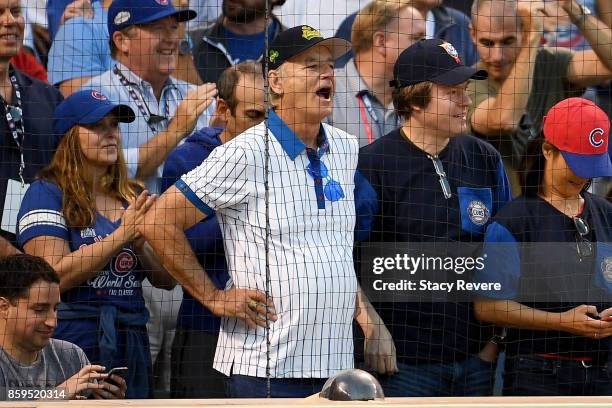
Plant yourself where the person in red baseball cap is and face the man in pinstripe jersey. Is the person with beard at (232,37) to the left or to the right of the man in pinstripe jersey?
right

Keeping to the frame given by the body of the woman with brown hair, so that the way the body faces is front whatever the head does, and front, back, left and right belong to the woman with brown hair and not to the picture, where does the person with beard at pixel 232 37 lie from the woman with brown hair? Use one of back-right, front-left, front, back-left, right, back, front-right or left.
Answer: left

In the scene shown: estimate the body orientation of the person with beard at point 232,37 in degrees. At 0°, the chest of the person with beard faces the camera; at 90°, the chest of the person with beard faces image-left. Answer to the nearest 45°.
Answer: approximately 0°

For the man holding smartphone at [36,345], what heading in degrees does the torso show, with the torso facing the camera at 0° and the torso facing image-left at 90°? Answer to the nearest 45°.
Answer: approximately 315°

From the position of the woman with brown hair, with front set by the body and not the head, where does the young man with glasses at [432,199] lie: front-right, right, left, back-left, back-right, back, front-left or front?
front-left

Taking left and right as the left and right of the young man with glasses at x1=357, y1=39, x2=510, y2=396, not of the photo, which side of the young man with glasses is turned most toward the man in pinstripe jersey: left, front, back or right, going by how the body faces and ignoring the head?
right

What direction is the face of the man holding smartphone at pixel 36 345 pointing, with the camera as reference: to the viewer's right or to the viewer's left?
to the viewer's right

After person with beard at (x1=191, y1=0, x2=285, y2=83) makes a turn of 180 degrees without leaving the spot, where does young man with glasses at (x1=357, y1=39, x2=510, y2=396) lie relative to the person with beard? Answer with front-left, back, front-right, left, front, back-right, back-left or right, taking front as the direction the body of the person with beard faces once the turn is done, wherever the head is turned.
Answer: back-right

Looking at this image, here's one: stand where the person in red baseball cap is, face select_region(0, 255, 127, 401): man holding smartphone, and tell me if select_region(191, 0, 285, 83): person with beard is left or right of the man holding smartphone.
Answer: right

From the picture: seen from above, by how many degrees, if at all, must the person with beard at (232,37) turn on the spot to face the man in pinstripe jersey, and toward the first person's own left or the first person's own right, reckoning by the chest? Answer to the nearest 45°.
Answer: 0° — they already face them

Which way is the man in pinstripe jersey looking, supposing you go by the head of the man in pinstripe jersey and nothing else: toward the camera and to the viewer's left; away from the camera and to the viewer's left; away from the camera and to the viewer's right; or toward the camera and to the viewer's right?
toward the camera and to the viewer's right
